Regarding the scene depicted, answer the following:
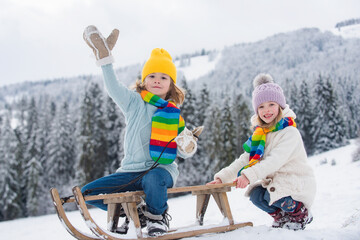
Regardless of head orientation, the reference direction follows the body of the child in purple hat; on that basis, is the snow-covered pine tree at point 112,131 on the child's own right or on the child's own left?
on the child's own right

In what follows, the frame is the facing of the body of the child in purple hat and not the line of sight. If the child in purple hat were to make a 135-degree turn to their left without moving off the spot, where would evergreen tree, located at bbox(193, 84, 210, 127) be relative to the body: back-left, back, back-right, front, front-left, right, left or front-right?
left

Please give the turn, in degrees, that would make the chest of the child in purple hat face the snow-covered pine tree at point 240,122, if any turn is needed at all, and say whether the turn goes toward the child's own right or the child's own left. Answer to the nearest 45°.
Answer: approximately 135° to the child's own right

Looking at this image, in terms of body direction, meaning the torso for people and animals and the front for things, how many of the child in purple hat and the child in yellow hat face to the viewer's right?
0

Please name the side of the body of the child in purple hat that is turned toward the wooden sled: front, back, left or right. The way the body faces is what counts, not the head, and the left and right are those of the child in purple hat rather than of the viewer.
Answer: front

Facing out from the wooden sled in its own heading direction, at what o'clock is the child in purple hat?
The child in purple hat is roughly at 7 o'clock from the wooden sled.

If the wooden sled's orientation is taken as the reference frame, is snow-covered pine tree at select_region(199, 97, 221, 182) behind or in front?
behind

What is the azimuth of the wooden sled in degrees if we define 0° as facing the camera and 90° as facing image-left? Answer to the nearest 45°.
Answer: approximately 45°

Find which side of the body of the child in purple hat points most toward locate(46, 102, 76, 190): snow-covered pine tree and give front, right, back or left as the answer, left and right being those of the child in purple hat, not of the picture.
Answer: right

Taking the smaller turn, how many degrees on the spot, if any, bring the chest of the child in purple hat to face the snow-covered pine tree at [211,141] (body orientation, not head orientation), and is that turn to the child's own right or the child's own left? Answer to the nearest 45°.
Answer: approximately 135° to the child's own right

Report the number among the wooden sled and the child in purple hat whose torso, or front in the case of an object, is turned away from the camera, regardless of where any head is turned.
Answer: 0

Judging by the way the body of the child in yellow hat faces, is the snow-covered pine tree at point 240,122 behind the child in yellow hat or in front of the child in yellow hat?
behind
